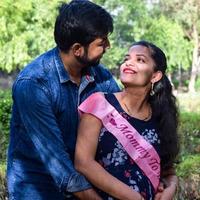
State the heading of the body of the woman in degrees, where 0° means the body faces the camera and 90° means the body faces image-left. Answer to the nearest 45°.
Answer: approximately 0°

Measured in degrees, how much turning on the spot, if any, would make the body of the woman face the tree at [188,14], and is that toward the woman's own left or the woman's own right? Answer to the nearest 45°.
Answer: approximately 180°

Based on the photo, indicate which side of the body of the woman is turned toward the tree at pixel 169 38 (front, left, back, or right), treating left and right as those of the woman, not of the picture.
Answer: back

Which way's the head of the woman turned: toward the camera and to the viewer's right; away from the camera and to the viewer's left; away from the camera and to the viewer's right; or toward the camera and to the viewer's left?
toward the camera and to the viewer's left
